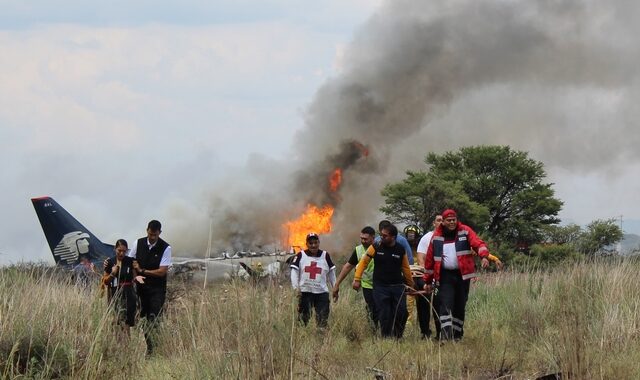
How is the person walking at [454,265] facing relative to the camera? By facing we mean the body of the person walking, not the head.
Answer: toward the camera

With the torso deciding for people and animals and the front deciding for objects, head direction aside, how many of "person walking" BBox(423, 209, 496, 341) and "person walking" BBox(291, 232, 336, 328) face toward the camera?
2

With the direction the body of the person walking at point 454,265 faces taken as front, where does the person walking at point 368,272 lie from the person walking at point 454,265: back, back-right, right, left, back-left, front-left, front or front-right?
back-right

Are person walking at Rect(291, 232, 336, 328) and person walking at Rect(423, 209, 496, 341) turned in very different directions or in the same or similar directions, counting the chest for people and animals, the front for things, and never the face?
same or similar directions

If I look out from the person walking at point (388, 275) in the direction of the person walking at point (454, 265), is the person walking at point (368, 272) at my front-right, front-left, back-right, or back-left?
back-left

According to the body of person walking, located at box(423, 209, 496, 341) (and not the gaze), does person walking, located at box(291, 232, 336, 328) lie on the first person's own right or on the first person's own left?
on the first person's own right

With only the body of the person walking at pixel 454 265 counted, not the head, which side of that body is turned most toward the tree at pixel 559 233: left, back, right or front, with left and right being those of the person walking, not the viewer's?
back

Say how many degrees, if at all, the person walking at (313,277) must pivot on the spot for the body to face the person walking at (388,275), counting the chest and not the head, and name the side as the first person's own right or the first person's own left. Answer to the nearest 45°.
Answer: approximately 45° to the first person's own left

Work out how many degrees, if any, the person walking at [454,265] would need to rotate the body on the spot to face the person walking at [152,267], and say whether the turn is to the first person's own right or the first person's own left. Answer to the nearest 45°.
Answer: approximately 90° to the first person's own right

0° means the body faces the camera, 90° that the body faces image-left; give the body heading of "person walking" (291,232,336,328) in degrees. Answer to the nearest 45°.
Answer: approximately 0°
